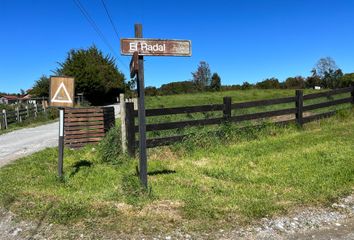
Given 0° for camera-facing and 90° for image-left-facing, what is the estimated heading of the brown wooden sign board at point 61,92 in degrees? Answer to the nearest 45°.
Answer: approximately 0°

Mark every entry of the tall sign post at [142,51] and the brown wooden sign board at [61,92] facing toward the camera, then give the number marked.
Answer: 2

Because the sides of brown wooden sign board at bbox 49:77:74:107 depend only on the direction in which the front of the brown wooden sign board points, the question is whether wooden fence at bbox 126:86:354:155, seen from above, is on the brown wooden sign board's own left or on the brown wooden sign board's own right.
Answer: on the brown wooden sign board's own left

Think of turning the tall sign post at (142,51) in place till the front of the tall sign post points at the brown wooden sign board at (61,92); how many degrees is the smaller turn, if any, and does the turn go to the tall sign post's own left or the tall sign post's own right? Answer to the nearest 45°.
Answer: approximately 135° to the tall sign post's own right

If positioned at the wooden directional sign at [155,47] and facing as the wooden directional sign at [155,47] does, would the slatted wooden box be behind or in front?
behind

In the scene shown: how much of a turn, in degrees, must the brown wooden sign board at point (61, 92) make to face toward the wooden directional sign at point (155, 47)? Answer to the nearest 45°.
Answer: approximately 45° to its left

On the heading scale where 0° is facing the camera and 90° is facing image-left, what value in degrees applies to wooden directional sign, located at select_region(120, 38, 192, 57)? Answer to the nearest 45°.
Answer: approximately 0°

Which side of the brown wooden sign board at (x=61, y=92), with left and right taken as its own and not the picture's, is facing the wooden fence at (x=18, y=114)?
back

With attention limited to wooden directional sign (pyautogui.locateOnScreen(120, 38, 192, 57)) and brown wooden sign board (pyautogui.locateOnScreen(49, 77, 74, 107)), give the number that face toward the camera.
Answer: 2

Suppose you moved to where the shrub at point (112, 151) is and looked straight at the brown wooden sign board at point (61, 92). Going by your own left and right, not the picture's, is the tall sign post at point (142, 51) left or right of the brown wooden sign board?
left
